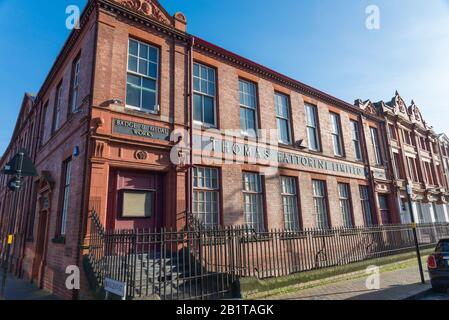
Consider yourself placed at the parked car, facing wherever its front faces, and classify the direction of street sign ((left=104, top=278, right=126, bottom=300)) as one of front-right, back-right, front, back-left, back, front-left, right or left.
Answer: back-left

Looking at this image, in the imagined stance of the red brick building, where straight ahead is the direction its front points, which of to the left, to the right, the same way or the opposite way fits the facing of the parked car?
to the left

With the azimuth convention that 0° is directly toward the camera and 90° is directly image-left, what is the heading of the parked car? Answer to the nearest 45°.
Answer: approximately 180°

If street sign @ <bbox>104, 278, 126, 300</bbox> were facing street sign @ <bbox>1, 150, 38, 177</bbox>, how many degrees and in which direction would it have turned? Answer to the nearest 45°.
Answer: approximately 90° to its right

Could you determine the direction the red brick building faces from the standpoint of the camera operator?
facing the viewer and to the right of the viewer

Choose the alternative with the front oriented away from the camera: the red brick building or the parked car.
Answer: the parked car

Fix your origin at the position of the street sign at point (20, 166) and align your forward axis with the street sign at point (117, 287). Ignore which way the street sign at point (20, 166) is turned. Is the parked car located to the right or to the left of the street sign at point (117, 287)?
left

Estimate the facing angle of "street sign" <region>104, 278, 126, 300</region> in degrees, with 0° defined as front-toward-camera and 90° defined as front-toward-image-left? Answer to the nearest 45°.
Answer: approximately 45°

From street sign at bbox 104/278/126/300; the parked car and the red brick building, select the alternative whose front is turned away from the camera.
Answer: the parked car

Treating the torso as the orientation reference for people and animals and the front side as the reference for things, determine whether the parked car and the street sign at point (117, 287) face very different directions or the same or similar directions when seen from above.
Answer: very different directions
